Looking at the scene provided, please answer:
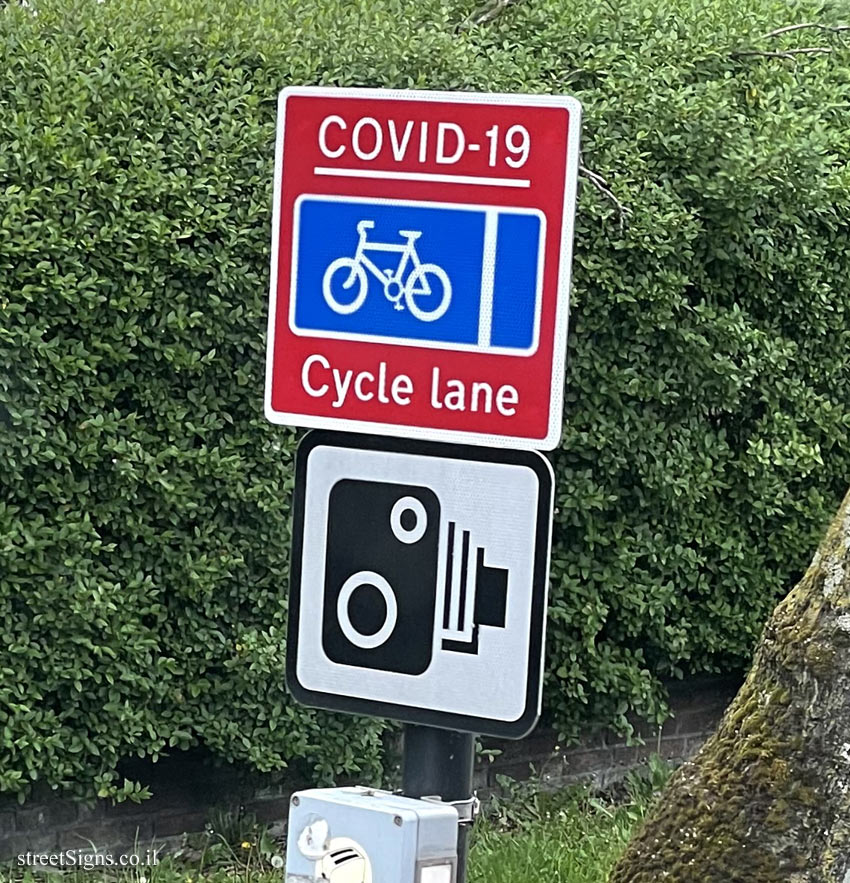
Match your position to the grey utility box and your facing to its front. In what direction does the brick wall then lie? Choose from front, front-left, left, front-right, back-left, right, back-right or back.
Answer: back-right

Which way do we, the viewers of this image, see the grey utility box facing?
facing the viewer and to the left of the viewer

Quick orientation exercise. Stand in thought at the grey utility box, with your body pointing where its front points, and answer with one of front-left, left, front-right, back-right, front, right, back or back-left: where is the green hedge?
back-right
